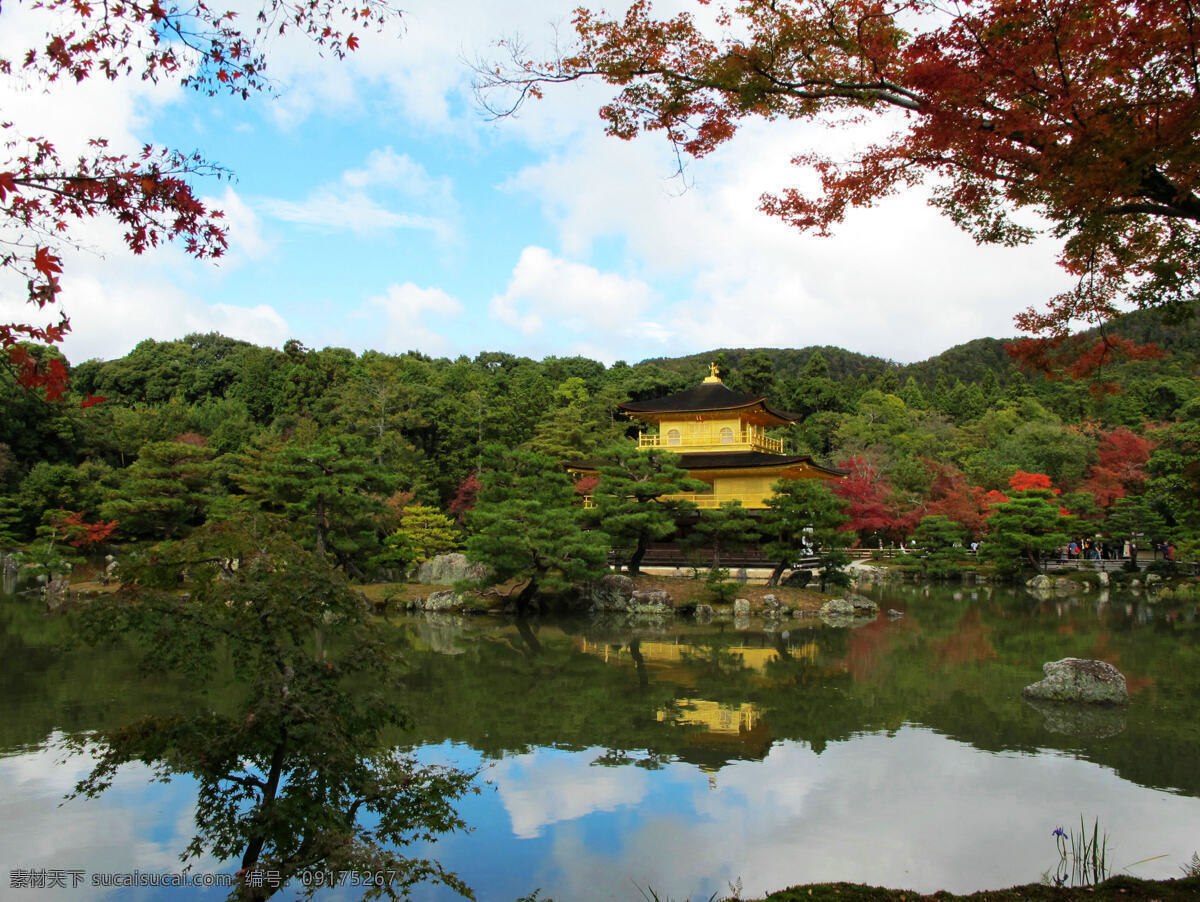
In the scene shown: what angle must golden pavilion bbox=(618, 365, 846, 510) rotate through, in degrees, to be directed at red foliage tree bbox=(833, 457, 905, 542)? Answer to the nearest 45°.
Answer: approximately 135° to its left

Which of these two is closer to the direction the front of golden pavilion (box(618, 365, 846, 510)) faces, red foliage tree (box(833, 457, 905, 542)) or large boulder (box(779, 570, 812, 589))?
the large boulder

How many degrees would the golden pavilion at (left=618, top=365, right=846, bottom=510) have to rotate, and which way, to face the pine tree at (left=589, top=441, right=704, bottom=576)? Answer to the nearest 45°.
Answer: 0° — it already faces it

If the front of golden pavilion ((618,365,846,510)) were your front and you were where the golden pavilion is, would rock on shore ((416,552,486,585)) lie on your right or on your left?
on your right

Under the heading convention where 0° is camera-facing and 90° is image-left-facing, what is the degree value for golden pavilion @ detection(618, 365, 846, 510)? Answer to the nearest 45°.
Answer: approximately 0°

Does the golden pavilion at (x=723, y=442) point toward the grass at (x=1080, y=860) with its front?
yes

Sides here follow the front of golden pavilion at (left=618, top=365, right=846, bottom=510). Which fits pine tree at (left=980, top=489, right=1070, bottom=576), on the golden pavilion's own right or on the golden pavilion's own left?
on the golden pavilion's own left

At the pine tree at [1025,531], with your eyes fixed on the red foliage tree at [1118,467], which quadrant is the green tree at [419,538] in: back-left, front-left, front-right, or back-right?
back-left
